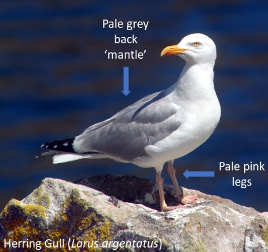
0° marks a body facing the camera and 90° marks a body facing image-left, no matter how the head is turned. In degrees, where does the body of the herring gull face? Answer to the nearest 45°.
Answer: approximately 270°
